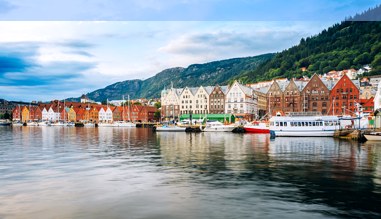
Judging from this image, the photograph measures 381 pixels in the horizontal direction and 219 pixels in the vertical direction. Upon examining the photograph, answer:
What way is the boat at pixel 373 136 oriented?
to the viewer's left
